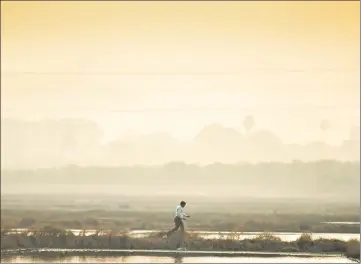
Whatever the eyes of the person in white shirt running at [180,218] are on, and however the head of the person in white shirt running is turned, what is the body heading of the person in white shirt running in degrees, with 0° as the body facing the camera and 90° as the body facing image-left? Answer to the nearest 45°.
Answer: approximately 270°
